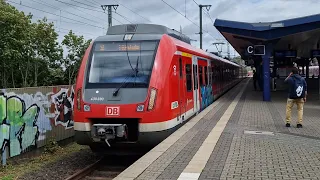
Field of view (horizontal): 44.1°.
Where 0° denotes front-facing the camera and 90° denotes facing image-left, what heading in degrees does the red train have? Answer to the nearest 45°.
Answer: approximately 45°

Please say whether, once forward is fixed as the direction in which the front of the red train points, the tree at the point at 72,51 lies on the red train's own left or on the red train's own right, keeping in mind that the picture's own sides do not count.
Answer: on the red train's own right

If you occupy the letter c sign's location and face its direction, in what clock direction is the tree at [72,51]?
The tree is roughly at 4 o'clock from the letter c sign.

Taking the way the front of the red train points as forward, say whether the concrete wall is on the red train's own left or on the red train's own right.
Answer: on the red train's own right

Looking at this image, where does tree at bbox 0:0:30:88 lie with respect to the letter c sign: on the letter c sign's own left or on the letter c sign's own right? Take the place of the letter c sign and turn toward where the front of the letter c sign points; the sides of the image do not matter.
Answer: on the letter c sign's own right

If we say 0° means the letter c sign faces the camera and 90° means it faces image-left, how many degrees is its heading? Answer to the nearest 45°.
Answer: approximately 0°

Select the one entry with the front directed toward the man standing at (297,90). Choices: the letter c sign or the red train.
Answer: the letter c sign

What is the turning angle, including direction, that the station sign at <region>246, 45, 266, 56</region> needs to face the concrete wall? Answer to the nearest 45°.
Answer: approximately 45° to its right

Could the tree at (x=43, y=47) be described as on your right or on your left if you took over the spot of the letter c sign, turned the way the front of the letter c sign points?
on your right

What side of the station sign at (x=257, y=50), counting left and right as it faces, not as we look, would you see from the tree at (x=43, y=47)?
right

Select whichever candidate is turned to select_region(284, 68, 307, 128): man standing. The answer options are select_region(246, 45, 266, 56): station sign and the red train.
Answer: the station sign
